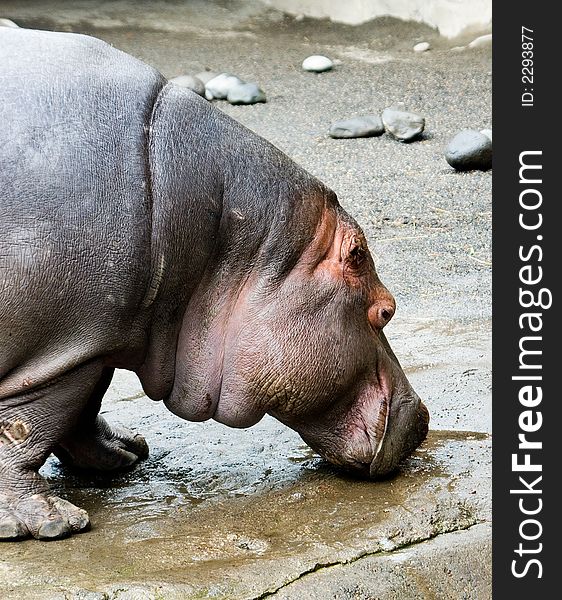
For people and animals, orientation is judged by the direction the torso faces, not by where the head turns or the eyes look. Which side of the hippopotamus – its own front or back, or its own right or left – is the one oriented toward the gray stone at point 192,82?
left

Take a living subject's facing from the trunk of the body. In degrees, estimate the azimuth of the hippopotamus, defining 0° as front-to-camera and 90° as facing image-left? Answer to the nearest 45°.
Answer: approximately 270°

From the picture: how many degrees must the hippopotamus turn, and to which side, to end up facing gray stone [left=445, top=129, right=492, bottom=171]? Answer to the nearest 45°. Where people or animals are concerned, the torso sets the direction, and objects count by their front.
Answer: approximately 90° to its left

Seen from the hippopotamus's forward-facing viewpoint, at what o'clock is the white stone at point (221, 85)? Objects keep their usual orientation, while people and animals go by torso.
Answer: The white stone is roughly at 9 o'clock from the hippopotamus.

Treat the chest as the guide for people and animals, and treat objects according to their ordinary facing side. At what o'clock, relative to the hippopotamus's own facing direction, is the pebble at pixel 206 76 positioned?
The pebble is roughly at 9 o'clock from the hippopotamus.

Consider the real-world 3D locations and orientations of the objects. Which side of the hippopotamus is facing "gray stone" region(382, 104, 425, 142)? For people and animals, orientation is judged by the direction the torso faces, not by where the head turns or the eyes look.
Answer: left

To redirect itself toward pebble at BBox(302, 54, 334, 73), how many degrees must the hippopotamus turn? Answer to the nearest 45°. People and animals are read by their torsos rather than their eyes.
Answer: approximately 90° to its left

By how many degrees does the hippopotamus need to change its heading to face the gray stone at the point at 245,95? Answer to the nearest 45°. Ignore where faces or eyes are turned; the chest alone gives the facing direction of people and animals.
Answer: approximately 90° to its left
